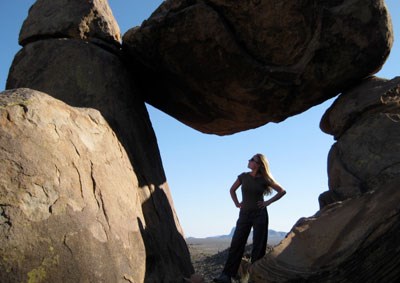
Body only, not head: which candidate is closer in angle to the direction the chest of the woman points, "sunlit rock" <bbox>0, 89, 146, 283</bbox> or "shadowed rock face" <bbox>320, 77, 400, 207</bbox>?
the sunlit rock

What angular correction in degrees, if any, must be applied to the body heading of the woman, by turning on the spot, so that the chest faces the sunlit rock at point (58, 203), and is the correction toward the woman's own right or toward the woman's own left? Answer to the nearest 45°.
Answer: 0° — they already face it

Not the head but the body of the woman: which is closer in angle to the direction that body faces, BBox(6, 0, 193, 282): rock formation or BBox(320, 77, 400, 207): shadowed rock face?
the rock formation

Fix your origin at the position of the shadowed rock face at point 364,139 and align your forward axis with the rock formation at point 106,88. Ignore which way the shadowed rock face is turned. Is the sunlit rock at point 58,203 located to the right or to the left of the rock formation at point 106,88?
left

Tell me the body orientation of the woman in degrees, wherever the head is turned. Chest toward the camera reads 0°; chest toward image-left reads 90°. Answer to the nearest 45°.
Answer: approximately 45°

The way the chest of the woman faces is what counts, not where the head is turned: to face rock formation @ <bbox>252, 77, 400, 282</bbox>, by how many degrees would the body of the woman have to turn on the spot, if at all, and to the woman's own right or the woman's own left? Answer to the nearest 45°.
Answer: approximately 90° to the woman's own left
